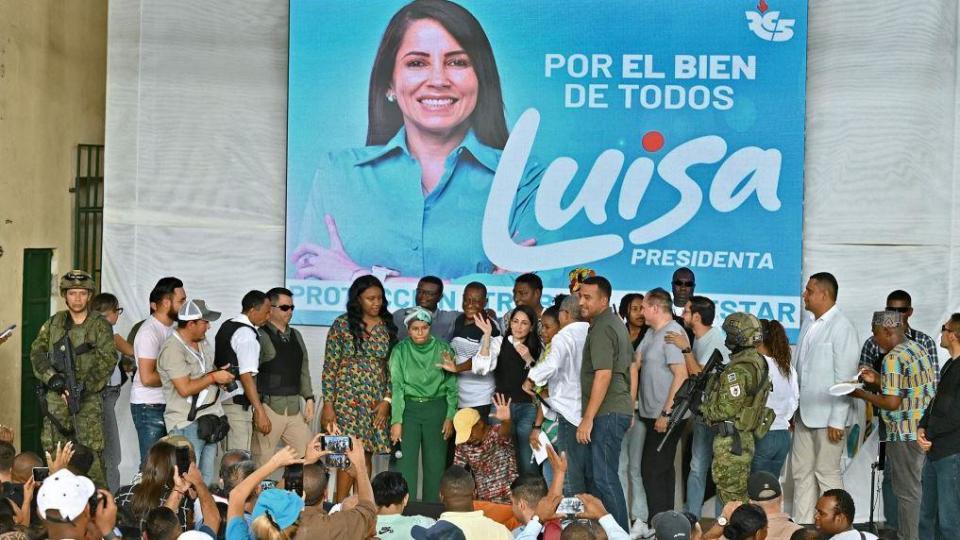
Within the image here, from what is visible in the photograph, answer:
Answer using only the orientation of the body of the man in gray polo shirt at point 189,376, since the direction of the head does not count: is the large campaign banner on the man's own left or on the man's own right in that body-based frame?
on the man's own left

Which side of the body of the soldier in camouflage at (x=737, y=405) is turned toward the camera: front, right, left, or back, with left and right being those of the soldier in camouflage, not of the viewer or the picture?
left

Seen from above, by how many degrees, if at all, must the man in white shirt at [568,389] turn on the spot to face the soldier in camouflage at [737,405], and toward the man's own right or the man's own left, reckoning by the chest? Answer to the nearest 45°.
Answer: approximately 180°

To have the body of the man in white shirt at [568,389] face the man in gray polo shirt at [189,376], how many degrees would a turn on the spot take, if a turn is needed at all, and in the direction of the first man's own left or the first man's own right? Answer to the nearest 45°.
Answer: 0° — they already face them

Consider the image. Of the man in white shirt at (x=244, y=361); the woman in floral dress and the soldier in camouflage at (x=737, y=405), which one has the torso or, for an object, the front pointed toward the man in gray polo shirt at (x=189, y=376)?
the soldier in camouflage

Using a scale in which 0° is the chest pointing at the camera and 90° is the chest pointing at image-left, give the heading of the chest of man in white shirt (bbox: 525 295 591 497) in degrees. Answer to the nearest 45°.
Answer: approximately 90°

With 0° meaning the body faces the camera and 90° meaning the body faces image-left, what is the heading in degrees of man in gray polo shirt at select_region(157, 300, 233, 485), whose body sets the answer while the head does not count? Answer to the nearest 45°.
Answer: approximately 315°

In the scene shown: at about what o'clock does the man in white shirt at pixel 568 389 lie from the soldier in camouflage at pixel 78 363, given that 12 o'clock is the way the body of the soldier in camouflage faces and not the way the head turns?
The man in white shirt is roughly at 10 o'clock from the soldier in camouflage.
